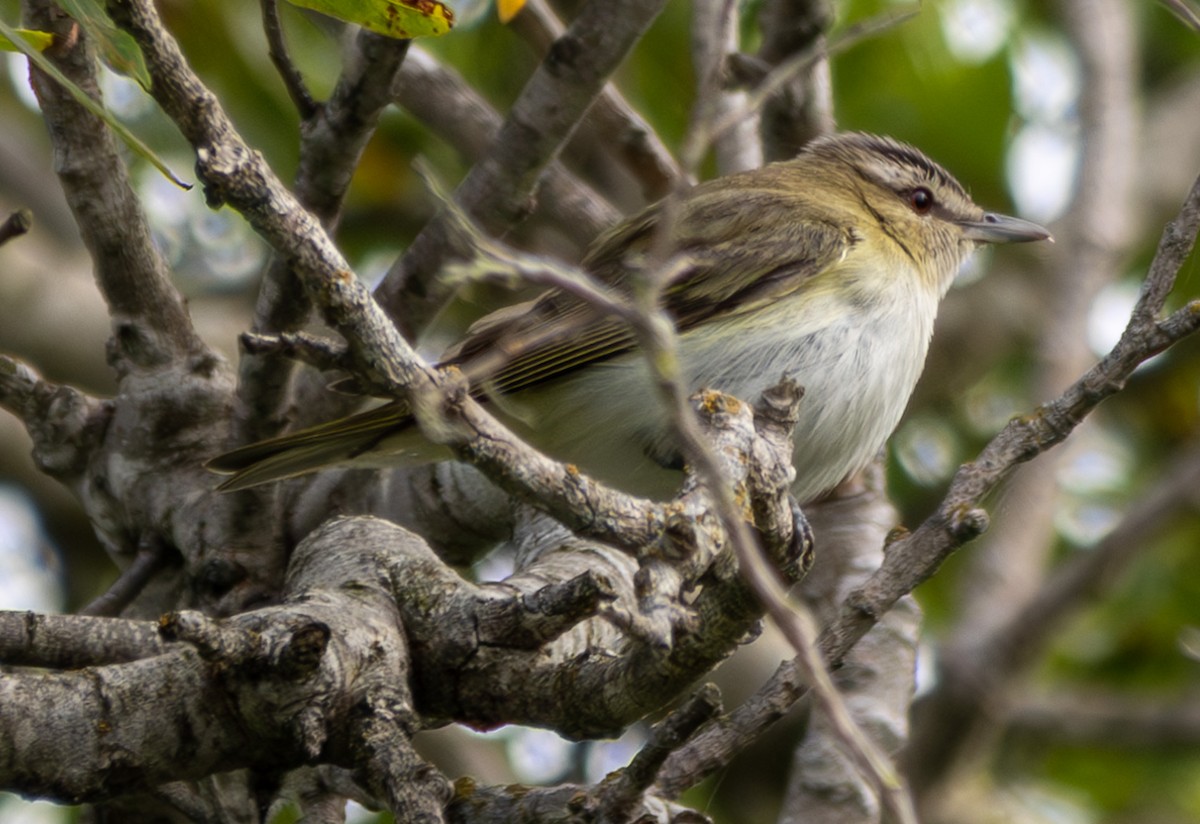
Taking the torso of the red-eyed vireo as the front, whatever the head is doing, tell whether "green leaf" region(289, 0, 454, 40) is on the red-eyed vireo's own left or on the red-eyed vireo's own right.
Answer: on the red-eyed vireo's own right

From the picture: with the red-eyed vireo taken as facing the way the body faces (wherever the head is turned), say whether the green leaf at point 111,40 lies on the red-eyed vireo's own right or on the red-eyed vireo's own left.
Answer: on the red-eyed vireo's own right

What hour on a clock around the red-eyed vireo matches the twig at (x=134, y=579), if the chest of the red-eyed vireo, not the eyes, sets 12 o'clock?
The twig is roughly at 6 o'clock from the red-eyed vireo.

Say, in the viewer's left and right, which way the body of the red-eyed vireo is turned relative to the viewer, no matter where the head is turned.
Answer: facing to the right of the viewer

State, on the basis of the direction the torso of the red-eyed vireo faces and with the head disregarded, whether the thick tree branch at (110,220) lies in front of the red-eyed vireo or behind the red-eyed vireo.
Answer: behind
